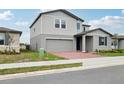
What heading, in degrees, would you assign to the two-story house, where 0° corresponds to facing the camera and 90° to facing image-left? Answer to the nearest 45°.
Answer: approximately 0°

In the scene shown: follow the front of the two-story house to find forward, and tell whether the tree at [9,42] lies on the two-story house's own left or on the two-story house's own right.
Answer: on the two-story house's own right

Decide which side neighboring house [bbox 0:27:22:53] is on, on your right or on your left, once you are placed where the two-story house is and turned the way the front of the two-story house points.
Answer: on your right
